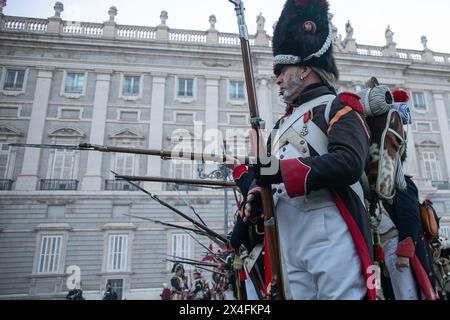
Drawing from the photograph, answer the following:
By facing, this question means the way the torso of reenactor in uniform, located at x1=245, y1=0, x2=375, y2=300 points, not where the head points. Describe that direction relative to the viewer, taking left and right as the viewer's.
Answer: facing the viewer and to the left of the viewer

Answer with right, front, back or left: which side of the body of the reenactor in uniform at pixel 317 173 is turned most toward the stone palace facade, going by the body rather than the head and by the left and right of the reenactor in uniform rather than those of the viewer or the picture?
right
